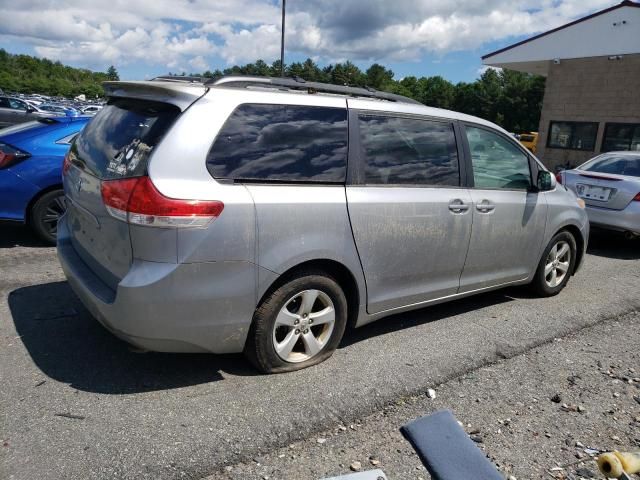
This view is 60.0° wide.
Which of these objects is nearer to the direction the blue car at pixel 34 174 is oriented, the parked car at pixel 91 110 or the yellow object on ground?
the parked car

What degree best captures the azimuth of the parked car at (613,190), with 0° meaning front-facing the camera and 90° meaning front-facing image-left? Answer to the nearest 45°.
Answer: approximately 225°

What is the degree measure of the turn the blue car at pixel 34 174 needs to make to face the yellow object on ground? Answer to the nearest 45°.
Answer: approximately 135° to its right

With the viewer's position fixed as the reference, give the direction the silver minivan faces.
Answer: facing away from the viewer and to the right of the viewer

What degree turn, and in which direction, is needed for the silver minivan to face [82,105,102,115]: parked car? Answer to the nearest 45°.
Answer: approximately 90° to its left

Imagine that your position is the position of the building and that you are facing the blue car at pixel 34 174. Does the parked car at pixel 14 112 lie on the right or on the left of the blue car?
right

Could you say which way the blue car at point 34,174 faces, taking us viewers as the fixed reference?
facing away from the viewer and to the right of the viewer

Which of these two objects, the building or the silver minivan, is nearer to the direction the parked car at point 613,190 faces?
the building

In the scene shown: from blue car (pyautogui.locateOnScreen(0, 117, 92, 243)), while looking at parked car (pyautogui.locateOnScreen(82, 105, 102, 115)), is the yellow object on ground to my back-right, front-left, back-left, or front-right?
back-right

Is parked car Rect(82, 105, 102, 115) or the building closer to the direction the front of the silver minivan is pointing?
the building
